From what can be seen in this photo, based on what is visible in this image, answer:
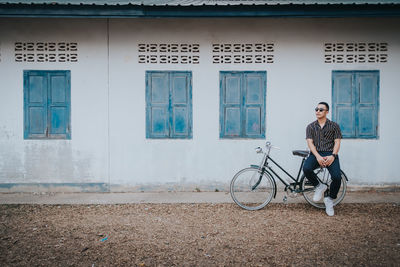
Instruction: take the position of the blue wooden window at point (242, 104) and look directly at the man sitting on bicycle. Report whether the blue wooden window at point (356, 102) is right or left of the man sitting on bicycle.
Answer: left

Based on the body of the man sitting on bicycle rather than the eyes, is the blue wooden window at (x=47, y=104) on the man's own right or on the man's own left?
on the man's own right

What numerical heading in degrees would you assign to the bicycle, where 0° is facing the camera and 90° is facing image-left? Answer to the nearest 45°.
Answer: approximately 90°

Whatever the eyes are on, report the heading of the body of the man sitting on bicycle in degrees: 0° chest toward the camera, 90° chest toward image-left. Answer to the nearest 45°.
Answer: approximately 0°

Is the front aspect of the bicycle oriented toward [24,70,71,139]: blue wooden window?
yes

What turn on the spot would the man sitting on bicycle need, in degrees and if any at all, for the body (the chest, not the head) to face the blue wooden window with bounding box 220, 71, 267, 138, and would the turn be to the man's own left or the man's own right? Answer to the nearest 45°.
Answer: approximately 135° to the man's own right

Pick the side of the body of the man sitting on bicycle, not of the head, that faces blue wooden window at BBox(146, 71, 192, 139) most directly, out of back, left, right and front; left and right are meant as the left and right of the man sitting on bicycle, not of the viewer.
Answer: right
